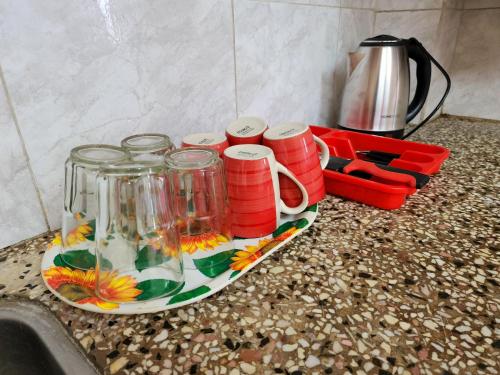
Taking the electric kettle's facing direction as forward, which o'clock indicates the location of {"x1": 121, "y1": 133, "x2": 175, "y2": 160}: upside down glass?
The upside down glass is roughly at 10 o'clock from the electric kettle.

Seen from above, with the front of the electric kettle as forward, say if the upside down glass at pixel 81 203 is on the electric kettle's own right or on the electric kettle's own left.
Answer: on the electric kettle's own left

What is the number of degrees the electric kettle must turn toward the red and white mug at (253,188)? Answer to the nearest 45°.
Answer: approximately 90° to its left

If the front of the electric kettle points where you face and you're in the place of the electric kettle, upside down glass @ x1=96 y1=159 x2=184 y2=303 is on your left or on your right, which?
on your left

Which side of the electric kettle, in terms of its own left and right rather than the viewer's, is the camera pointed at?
left

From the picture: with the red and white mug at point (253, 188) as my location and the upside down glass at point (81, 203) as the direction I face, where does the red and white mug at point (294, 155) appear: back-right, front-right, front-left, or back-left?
back-right

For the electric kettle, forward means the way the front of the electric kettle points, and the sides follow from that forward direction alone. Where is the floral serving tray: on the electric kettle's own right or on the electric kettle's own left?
on the electric kettle's own left
